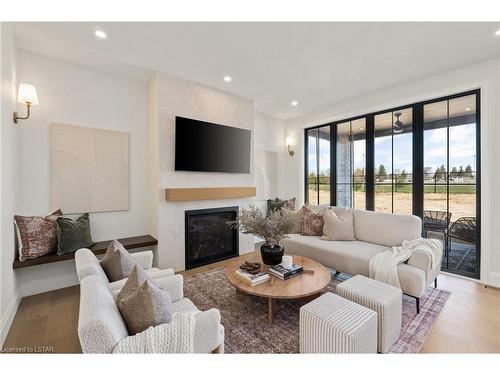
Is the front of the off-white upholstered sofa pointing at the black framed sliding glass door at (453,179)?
no

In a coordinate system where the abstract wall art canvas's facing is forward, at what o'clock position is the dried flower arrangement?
The dried flower arrangement is roughly at 12 o'clock from the abstract wall art canvas.

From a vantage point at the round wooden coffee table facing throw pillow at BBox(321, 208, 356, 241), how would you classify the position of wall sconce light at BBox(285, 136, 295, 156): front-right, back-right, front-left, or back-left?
front-left

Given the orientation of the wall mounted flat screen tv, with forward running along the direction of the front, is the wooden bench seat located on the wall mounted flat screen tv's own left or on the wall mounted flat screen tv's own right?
on the wall mounted flat screen tv's own right

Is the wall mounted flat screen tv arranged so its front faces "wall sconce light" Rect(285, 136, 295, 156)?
no

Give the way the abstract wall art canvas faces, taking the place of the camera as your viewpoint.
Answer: facing the viewer and to the right of the viewer

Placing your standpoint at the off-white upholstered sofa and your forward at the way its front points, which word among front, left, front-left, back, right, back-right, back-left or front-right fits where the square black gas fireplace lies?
front-right

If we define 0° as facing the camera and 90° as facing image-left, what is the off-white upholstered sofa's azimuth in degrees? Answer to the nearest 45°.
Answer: approximately 45°

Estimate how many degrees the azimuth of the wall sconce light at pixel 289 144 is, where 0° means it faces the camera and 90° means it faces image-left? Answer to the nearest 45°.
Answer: approximately 45°

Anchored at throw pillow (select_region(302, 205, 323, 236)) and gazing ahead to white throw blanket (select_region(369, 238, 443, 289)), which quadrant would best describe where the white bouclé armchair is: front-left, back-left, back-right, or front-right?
front-right

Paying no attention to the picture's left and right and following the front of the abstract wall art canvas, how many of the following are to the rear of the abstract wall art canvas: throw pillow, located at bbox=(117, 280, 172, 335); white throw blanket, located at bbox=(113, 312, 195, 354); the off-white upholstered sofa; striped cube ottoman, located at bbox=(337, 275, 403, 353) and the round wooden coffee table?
0

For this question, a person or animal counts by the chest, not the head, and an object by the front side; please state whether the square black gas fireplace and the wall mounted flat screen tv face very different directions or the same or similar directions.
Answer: same or similar directions

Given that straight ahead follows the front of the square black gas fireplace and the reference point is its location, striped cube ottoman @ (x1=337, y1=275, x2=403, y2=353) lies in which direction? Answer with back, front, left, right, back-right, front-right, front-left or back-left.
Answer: front

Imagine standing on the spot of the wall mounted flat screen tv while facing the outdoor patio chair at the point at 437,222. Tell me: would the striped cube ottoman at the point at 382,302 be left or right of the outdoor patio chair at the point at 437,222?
right

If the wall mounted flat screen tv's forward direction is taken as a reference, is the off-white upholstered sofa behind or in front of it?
in front

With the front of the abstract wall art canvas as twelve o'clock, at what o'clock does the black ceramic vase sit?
The black ceramic vase is roughly at 12 o'clock from the abstract wall art canvas.

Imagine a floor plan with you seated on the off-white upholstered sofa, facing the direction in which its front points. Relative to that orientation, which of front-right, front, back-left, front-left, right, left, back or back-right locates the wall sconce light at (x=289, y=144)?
right
